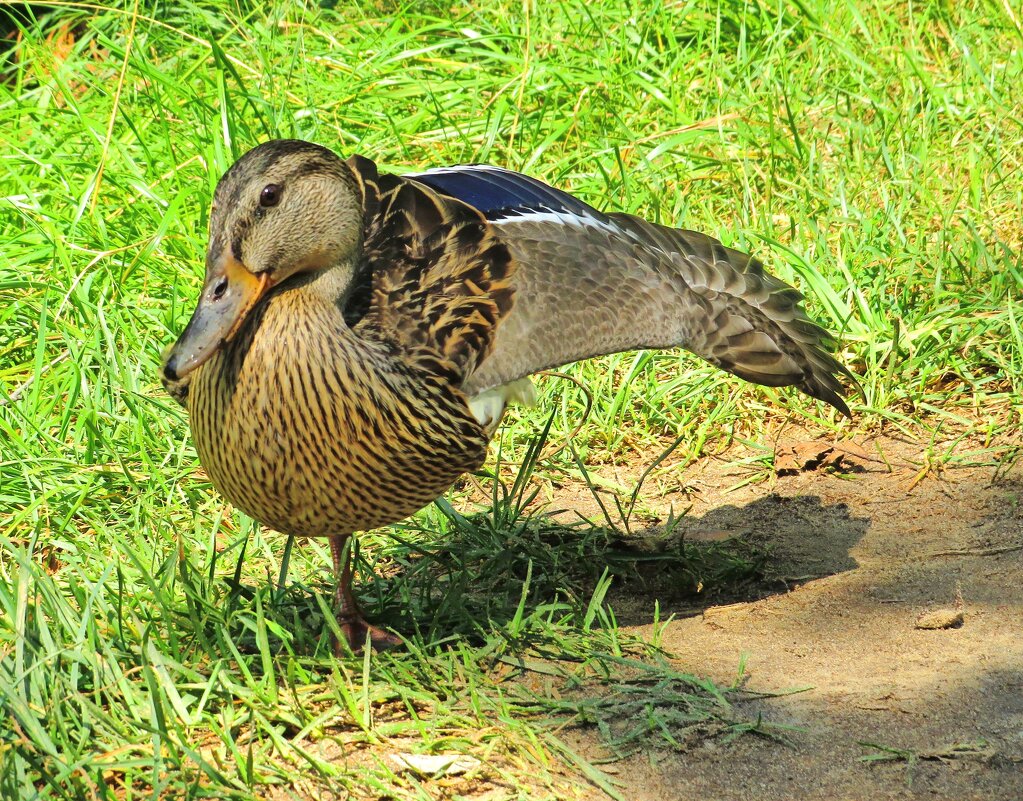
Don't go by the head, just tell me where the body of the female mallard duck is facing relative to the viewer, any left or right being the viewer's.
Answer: facing the viewer and to the left of the viewer
